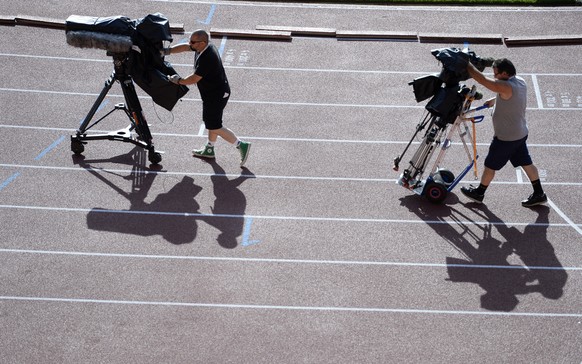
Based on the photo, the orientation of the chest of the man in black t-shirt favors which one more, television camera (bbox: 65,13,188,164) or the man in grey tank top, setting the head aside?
the television camera

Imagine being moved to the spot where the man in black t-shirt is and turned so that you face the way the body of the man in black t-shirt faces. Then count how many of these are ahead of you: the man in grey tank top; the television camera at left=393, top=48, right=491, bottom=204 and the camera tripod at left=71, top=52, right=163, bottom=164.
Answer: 1

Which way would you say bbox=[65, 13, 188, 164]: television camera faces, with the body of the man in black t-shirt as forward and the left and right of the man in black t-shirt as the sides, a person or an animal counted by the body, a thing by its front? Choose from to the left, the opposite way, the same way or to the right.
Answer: the same way

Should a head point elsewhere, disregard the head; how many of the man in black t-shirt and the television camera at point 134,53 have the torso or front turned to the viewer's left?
2

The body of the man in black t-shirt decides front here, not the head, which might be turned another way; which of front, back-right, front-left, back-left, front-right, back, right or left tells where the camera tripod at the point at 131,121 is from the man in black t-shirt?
front

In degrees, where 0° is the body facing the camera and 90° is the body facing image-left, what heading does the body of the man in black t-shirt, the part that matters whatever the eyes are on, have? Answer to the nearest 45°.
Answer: approximately 90°

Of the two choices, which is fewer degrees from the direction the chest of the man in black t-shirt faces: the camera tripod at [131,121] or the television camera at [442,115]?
the camera tripod

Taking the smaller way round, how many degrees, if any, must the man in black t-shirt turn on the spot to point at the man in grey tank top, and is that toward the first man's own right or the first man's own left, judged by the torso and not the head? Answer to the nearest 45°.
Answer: approximately 180°

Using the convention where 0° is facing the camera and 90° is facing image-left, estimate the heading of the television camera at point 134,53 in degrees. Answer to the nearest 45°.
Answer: approximately 90°

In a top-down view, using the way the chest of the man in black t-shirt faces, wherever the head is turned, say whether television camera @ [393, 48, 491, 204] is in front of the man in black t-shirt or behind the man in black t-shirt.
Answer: behind

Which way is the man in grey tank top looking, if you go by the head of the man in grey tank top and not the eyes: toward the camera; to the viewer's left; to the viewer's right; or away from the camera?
to the viewer's left

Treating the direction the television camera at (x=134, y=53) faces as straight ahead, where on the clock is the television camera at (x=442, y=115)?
the television camera at (x=442, y=115) is roughly at 7 o'clock from the television camera at (x=134, y=53).

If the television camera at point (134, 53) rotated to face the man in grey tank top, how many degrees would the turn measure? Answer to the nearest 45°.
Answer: approximately 135° to its left

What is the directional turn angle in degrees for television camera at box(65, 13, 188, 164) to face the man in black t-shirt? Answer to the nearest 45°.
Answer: approximately 180°
